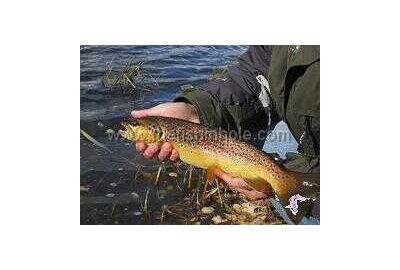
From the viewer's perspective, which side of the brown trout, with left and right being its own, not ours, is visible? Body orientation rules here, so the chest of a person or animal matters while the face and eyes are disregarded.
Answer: left
